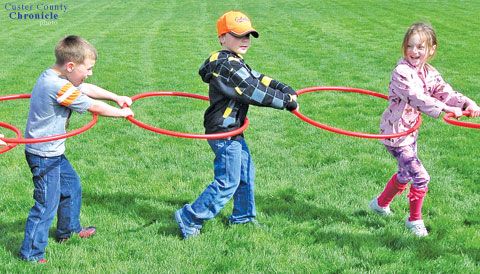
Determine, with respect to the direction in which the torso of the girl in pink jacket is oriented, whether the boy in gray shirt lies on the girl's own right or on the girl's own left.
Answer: on the girl's own right

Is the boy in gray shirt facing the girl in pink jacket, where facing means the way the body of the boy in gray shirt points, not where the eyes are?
yes

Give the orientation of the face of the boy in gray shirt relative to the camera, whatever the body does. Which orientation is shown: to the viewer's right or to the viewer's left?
to the viewer's right

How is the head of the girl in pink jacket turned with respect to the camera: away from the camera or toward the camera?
toward the camera

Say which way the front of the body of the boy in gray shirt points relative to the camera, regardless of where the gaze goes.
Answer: to the viewer's right

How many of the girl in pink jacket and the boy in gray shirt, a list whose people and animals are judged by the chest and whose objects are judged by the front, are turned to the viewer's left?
0
